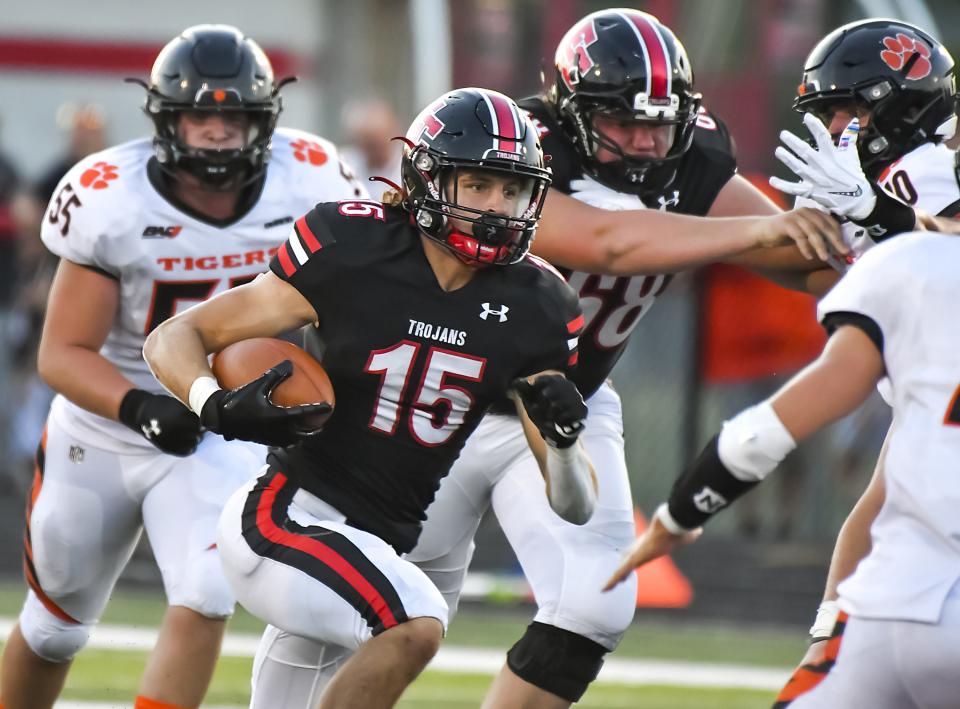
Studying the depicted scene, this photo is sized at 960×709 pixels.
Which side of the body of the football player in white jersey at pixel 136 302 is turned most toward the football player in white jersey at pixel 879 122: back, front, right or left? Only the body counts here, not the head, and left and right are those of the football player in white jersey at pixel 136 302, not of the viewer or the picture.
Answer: left

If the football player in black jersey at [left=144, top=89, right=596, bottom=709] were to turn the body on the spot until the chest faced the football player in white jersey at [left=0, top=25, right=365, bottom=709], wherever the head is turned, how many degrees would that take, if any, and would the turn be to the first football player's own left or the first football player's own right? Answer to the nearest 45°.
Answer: approximately 180°

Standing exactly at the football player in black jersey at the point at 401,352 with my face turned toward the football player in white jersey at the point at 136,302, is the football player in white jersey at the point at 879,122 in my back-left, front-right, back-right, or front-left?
back-right

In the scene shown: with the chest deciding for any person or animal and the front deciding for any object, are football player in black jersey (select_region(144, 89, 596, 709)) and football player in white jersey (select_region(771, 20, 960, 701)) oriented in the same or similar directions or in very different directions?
very different directions

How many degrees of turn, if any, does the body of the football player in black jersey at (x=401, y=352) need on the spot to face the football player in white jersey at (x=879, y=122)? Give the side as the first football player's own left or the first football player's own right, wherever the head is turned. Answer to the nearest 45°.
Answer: approximately 90° to the first football player's own left

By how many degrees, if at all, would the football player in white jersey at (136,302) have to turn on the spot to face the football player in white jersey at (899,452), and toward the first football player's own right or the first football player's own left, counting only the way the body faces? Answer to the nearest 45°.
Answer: approximately 45° to the first football player's own left

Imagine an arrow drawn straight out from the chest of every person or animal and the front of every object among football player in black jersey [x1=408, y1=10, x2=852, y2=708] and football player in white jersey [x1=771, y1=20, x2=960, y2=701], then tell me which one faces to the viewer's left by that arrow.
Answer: the football player in white jersey

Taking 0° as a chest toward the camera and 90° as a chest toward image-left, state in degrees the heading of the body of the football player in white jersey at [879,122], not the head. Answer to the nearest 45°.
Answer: approximately 90°
